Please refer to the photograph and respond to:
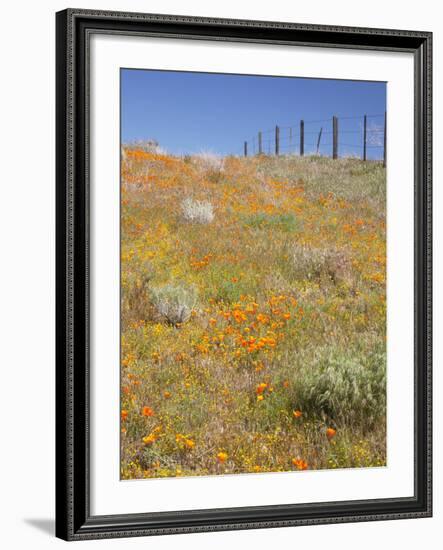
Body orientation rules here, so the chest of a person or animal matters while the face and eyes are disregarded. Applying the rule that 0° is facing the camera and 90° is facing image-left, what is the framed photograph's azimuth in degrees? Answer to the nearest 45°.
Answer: approximately 315°
